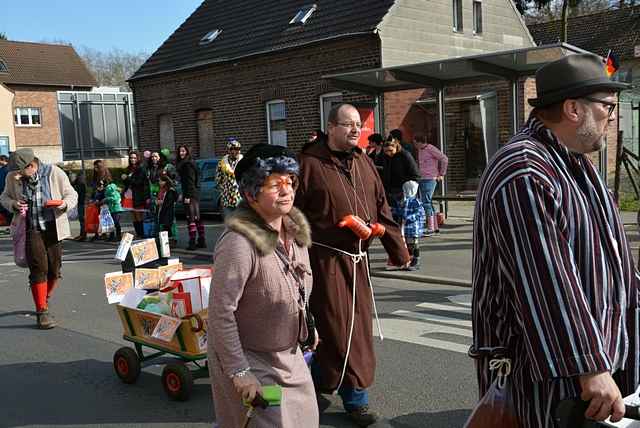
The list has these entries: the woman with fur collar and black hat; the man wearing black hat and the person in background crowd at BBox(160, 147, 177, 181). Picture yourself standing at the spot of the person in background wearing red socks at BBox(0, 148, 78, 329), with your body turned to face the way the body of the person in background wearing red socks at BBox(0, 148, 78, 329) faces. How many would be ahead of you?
2

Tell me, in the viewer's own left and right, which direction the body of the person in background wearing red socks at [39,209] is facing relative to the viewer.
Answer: facing the viewer

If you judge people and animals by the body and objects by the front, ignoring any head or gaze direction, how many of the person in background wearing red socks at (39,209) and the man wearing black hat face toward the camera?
1

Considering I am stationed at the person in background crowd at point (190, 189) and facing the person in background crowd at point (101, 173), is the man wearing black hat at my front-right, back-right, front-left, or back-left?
back-left

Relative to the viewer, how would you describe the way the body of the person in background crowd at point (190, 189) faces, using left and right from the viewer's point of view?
facing the viewer and to the left of the viewer

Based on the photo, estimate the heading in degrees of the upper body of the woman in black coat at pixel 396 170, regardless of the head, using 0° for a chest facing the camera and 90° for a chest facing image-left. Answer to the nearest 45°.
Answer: approximately 45°

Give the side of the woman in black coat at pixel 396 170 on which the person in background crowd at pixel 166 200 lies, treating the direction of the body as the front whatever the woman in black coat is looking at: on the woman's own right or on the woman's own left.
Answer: on the woman's own right

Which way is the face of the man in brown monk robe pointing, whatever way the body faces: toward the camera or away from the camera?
toward the camera

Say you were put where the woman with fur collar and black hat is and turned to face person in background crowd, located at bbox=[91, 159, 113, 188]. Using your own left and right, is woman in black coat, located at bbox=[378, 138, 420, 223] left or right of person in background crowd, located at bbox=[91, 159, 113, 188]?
right
